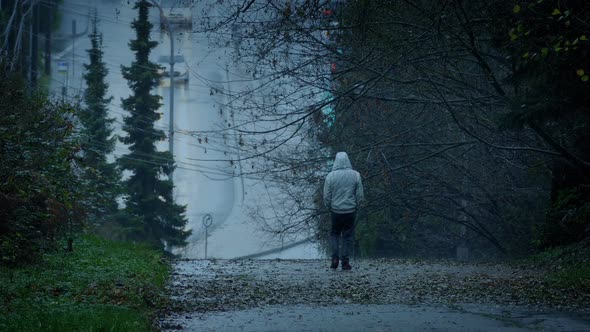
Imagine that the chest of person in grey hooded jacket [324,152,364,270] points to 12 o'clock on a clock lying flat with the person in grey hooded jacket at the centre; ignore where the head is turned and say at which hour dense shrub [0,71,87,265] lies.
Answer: The dense shrub is roughly at 8 o'clock from the person in grey hooded jacket.

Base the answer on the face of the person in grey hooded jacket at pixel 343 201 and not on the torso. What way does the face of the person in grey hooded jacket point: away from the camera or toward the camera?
away from the camera

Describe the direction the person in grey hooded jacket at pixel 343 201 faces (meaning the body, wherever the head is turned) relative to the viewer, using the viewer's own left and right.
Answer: facing away from the viewer
